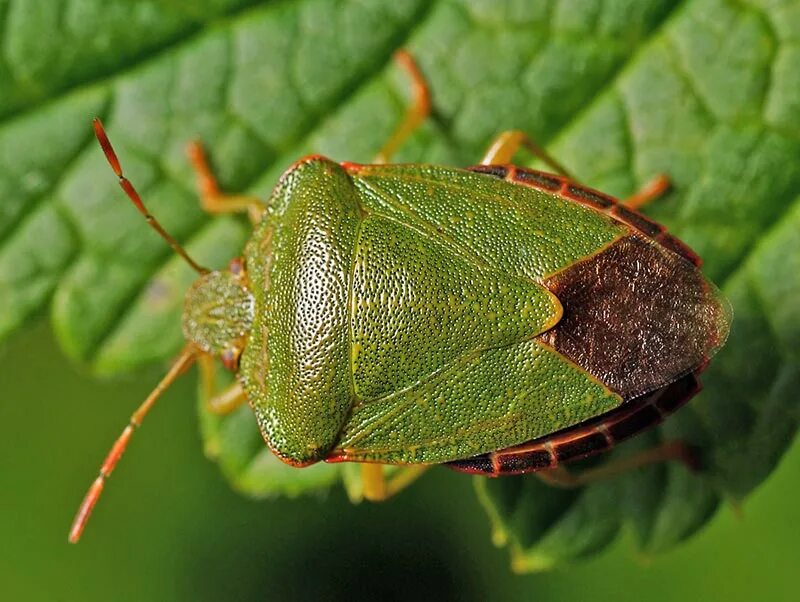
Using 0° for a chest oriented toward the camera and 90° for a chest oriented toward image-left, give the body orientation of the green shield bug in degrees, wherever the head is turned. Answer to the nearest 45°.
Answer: approximately 90°
